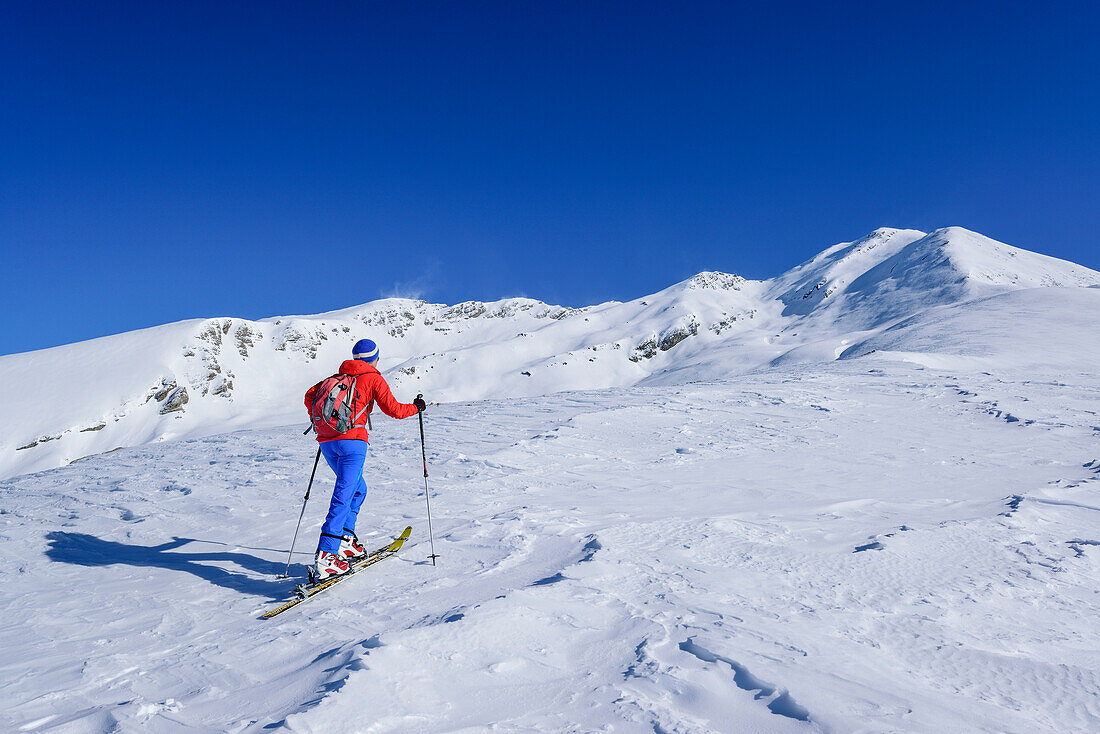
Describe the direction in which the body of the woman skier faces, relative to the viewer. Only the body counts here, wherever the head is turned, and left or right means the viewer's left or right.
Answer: facing away from the viewer and to the right of the viewer

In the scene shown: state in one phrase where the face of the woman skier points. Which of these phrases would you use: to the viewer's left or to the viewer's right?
to the viewer's right
